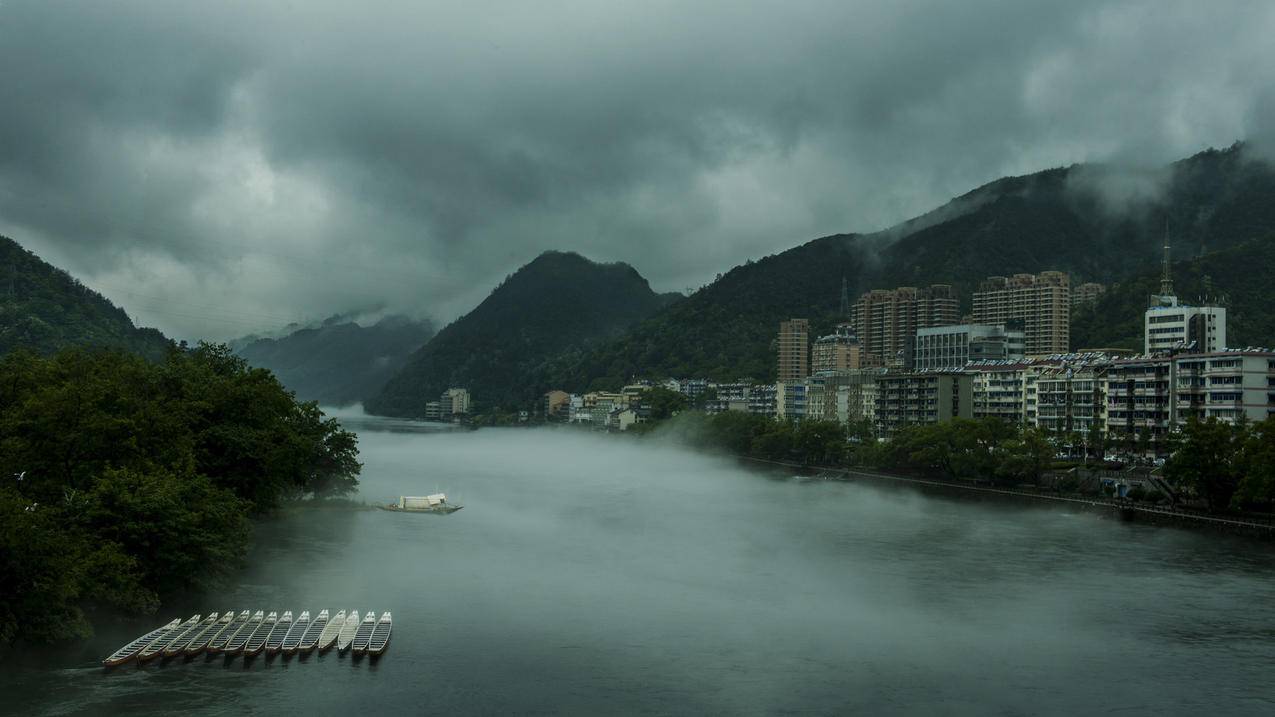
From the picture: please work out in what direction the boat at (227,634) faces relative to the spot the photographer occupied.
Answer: facing away from the viewer and to the right of the viewer
